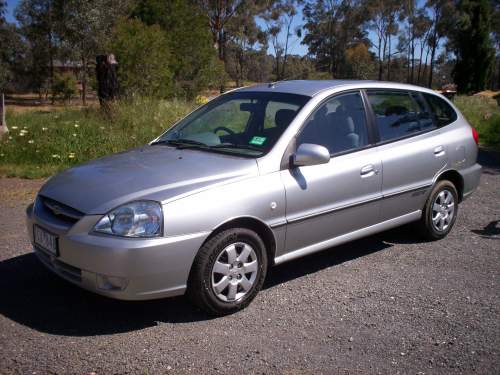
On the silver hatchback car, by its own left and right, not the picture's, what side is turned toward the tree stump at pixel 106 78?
right

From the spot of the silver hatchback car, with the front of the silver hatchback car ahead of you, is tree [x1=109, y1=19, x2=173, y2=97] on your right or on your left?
on your right

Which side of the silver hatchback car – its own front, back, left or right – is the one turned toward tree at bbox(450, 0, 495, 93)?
back

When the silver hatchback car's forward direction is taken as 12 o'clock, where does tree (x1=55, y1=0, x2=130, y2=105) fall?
The tree is roughly at 4 o'clock from the silver hatchback car.

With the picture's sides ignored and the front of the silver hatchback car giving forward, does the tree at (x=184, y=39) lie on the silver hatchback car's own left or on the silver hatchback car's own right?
on the silver hatchback car's own right

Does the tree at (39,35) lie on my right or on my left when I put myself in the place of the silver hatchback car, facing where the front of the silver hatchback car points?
on my right

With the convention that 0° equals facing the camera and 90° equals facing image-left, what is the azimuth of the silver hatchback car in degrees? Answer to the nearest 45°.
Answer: approximately 45°
